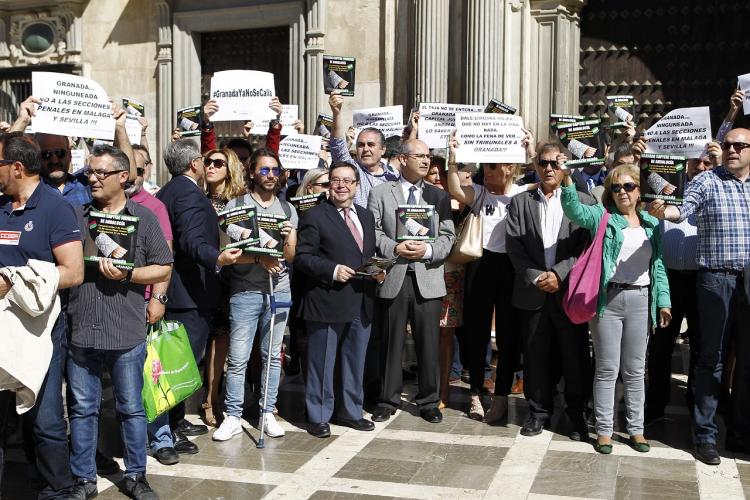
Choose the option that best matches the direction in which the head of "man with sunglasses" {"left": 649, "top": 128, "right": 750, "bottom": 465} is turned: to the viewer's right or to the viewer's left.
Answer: to the viewer's left

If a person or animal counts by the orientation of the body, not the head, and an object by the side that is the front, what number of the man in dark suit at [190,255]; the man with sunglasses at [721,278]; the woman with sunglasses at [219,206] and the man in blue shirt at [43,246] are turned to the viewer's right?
1

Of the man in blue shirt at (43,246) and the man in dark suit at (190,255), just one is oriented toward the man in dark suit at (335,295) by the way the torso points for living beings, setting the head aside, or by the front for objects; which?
the man in dark suit at (190,255)

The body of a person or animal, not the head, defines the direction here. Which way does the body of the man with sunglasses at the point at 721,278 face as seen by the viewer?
toward the camera

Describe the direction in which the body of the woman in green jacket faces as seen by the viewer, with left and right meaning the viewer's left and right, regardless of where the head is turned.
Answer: facing the viewer

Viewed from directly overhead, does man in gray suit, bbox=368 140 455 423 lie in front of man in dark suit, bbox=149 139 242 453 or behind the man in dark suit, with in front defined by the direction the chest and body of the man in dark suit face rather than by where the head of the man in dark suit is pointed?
in front

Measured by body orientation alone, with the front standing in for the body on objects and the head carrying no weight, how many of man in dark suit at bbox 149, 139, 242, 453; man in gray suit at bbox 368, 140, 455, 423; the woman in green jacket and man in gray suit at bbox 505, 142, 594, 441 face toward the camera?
3

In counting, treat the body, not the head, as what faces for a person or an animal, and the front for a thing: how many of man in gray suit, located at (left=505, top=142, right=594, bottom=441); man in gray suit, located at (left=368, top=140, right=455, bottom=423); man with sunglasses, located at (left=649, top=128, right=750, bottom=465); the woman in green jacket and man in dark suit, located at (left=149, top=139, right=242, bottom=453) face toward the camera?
4

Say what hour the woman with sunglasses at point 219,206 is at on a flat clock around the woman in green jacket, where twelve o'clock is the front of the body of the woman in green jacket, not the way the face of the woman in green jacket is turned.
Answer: The woman with sunglasses is roughly at 3 o'clock from the woman in green jacket.

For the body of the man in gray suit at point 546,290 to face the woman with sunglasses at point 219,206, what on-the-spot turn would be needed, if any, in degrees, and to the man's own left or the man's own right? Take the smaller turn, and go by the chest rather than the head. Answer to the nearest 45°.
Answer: approximately 90° to the man's own right

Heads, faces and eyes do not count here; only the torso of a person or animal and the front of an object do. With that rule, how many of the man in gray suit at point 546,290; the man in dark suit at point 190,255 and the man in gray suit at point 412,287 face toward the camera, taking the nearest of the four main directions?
2

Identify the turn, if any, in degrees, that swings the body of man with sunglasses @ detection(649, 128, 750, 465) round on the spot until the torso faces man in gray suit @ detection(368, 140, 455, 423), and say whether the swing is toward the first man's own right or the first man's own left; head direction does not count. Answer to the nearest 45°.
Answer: approximately 90° to the first man's own right

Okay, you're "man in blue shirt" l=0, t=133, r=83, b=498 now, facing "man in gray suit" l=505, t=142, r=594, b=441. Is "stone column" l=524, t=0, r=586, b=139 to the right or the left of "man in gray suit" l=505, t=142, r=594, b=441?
left

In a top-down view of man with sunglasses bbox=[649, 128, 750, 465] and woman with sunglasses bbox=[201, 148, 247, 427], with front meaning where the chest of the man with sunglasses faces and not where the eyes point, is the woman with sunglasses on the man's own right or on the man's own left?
on the man's own right

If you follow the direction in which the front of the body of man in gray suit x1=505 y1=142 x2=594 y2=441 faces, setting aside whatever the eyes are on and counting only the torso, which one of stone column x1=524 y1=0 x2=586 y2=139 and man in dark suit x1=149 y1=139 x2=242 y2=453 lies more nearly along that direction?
the man in dark suit
